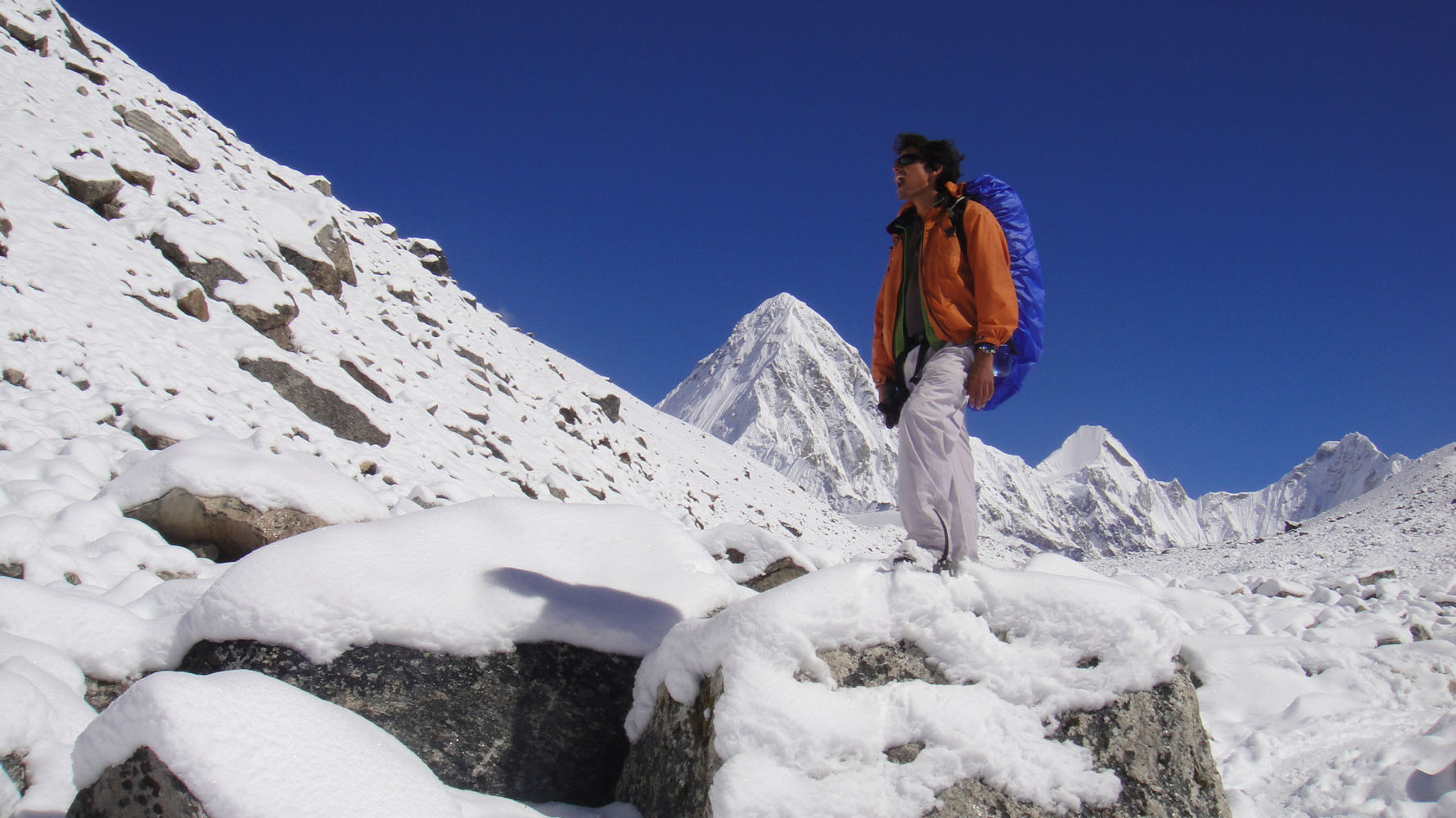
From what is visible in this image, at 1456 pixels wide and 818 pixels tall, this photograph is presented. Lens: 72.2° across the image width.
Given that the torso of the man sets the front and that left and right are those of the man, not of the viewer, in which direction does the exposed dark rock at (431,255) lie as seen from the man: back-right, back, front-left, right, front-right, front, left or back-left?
right

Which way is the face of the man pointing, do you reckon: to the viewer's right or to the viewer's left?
to the viewer's left

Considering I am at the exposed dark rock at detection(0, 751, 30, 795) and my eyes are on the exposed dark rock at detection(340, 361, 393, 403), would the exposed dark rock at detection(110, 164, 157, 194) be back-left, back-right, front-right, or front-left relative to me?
front-left

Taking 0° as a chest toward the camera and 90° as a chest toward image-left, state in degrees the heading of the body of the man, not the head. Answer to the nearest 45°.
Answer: approximately 45°

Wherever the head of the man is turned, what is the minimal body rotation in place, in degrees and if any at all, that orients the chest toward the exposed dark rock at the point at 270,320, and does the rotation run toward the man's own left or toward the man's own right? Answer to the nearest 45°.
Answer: approximately 90° to the man's own right

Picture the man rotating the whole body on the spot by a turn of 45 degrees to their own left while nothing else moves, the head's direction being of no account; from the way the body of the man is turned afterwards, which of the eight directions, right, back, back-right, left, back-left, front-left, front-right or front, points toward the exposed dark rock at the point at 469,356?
back-right
